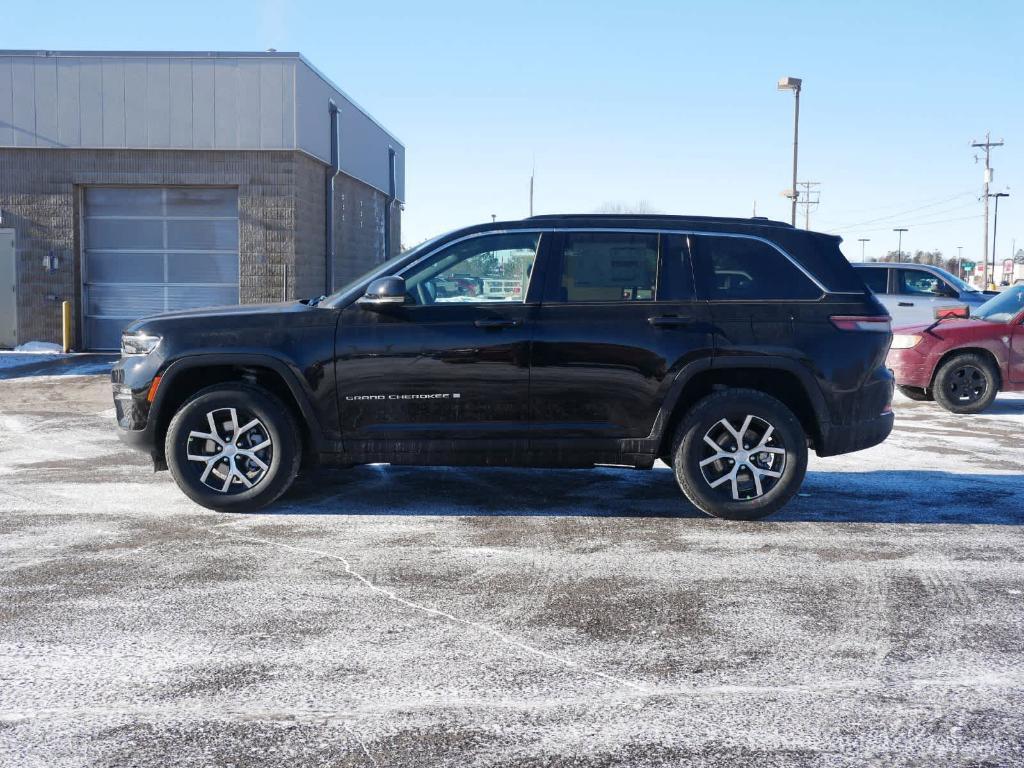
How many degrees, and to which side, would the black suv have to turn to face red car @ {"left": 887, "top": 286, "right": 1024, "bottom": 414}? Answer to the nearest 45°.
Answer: approximately 135° to its right

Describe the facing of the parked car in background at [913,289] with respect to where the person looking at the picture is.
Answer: facing to the right of the viewer

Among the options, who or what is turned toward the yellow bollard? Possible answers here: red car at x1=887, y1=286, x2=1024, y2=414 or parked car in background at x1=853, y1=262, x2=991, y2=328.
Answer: the red car

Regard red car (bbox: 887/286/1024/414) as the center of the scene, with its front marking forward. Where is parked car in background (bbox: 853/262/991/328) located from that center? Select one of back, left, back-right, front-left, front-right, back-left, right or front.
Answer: right

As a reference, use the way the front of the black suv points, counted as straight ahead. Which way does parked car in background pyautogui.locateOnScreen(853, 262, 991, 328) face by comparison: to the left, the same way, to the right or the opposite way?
the opposite way

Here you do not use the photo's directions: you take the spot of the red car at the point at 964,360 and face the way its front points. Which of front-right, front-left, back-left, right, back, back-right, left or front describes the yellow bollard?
front

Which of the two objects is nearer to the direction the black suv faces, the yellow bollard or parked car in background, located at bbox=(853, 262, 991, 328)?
the yellow bollard

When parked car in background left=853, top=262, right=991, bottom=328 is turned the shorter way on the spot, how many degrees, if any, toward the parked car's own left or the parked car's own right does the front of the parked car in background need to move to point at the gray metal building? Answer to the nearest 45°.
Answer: approximately 180°

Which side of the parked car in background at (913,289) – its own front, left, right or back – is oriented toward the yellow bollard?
back

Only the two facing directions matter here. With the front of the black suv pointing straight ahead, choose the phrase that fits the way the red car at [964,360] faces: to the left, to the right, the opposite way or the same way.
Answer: the same way

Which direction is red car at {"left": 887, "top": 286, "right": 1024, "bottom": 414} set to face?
to the viewer's left

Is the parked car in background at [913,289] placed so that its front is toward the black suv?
no

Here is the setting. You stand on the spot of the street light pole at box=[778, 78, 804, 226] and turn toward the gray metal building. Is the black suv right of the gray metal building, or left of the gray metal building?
left

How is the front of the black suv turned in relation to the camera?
facing to the left of the viewer

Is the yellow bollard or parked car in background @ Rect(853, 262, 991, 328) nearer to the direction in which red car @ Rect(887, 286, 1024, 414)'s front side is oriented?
the yellow bollard
